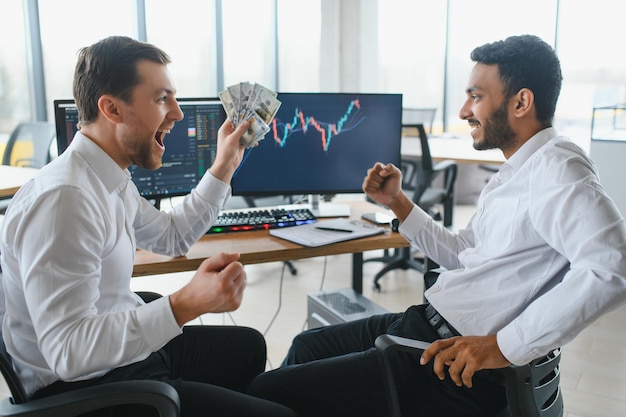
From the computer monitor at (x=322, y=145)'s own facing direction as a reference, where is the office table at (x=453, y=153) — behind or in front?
behind

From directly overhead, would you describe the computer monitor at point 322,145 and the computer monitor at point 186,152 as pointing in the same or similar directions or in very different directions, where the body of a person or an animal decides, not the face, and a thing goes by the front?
same or similar directions

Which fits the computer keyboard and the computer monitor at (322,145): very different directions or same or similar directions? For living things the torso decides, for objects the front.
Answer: same or similar directions

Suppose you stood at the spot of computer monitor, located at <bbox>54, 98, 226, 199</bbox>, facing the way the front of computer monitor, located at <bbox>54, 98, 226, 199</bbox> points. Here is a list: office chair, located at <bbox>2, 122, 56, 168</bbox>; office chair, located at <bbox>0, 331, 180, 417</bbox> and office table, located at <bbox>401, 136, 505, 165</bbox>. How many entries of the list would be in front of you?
1

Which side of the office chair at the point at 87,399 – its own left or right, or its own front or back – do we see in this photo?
right

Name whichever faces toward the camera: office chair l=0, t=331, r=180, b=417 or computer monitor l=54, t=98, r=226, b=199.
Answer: the computer monitor

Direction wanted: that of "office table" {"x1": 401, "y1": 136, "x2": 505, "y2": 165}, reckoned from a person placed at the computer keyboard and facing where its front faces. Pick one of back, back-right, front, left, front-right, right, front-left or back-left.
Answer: back-left

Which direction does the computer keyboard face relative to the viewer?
toward the camera

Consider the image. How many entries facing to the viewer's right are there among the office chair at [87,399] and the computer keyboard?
1

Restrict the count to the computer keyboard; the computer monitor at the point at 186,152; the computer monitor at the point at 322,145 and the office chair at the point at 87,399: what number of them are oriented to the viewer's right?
1

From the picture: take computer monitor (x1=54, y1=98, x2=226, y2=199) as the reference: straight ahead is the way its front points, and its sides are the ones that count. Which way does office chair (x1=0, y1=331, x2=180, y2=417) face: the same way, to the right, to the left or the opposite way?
to the left

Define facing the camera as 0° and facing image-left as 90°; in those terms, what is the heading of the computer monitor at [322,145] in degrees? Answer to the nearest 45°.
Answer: approximately 0°

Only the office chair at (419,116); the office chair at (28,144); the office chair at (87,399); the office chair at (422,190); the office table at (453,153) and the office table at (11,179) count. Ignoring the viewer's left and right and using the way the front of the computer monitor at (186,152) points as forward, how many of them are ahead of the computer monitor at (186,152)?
1

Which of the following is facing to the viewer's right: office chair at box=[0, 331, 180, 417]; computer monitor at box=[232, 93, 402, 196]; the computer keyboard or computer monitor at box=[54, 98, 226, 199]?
the office chair

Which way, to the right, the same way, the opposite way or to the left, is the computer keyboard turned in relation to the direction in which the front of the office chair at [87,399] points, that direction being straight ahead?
to the right
